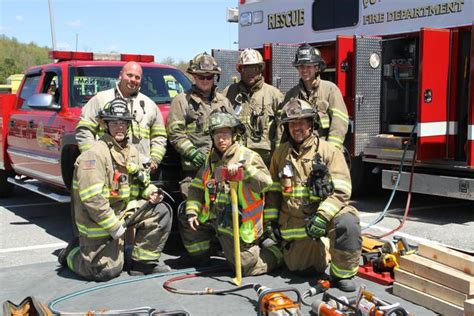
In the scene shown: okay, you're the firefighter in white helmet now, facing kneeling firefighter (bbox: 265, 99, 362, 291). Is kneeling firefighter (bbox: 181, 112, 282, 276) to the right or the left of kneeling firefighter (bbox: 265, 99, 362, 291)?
right

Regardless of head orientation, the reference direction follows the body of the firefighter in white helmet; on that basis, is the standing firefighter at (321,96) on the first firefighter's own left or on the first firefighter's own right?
on the first firefighter's own left

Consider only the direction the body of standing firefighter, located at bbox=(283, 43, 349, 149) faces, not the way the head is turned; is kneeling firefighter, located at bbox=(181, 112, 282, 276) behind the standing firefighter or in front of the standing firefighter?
in front

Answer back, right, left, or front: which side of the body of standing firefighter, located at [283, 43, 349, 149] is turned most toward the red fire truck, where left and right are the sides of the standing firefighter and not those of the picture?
back

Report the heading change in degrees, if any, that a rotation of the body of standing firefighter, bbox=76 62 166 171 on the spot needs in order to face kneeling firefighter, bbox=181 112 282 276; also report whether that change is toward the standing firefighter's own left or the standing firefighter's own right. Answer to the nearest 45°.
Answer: approximately 45° to the standing firefighter's own left

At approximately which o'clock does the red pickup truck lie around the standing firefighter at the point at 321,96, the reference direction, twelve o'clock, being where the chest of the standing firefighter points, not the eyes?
The red pickup truck is roughly at 2 o'clock from the standing firefighter.

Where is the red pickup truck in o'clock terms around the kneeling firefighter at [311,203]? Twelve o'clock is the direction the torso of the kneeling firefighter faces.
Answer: The red pickup truck is roughly at 4 o'clock from the kneeling firefighter.

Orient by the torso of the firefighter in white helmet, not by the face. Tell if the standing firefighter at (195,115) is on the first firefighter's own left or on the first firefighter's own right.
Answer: on the first firefighter's own right

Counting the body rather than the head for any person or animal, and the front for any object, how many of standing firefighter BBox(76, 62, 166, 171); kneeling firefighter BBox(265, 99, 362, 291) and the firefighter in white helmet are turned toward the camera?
3

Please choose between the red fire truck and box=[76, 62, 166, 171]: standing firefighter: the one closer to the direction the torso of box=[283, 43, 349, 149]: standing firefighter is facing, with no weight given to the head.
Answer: the standing firefighter

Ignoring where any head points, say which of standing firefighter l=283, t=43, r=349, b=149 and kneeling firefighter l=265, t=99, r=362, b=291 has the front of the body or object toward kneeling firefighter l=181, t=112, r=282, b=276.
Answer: the standing firefighter
